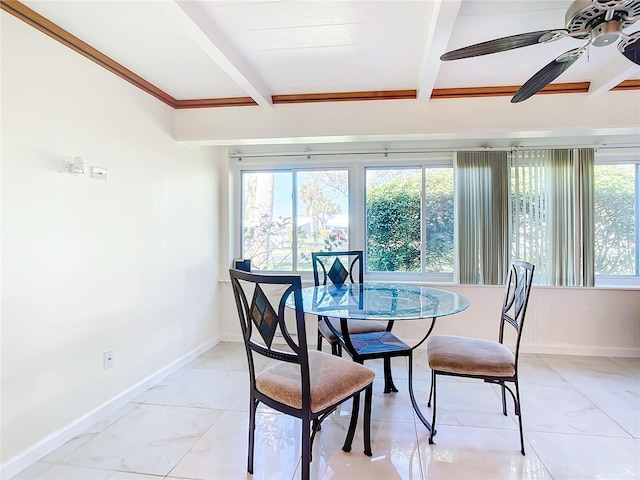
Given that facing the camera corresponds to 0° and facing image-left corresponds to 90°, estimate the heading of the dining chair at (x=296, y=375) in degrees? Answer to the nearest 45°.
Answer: approximately 225°

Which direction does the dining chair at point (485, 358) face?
to the viewer's left

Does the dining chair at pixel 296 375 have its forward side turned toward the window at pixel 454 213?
yes

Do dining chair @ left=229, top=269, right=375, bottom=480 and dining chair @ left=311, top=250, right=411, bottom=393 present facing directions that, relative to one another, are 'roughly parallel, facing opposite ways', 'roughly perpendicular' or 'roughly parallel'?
roughly perpendicular

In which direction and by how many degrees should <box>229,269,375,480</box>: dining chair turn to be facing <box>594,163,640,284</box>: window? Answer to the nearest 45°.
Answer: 0° — it already faces it

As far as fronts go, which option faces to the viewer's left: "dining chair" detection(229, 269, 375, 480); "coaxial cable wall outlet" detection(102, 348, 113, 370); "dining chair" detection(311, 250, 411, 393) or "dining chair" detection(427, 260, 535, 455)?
"dining chair" detection(427, 260, 535, 455)
